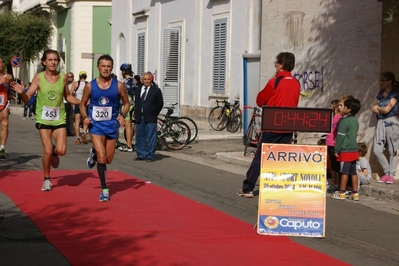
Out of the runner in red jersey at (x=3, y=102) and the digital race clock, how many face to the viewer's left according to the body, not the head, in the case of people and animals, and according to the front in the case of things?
0

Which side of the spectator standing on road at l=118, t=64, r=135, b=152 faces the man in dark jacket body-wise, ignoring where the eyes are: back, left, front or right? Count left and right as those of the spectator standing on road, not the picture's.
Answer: left

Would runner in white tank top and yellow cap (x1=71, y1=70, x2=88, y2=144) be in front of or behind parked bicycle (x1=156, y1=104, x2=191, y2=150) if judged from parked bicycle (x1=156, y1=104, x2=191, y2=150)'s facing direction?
in front

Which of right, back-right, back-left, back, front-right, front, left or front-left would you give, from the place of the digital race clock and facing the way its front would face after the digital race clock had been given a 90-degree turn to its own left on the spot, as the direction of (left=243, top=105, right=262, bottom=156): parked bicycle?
left

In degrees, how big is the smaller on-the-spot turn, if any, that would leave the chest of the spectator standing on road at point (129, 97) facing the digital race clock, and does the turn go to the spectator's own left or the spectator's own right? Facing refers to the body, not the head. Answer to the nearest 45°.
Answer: approximately 90° to the spectator's own left

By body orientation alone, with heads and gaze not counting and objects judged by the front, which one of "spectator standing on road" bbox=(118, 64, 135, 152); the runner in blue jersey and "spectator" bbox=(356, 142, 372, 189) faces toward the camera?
the runner in blue jersey

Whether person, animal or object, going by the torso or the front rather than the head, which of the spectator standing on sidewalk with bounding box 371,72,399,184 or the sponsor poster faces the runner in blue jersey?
the spectator standing on sidewalk

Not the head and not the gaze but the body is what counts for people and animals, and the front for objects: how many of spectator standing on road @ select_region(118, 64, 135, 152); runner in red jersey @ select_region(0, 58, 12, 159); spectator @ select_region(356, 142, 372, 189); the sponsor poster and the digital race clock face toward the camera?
3

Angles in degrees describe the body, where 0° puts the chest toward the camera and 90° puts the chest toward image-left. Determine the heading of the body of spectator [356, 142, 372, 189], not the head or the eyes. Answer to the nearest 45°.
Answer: approximately 90°

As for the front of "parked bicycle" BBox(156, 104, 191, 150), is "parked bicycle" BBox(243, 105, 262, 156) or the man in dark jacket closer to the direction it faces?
the man in dark jacket

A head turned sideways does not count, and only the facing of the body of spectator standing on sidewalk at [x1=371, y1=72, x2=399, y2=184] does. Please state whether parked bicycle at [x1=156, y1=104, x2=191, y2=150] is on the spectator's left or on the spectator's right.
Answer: on the spectator's right

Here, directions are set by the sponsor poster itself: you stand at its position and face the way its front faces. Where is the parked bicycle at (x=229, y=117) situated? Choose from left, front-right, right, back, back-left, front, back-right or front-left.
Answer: back

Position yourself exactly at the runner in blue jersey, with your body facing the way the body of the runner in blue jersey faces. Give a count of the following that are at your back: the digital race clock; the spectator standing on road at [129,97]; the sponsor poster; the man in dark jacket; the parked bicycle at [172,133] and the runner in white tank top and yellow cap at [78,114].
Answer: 4

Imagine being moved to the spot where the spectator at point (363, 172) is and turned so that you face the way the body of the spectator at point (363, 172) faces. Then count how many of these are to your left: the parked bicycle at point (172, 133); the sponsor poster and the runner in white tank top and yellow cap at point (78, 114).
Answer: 1
